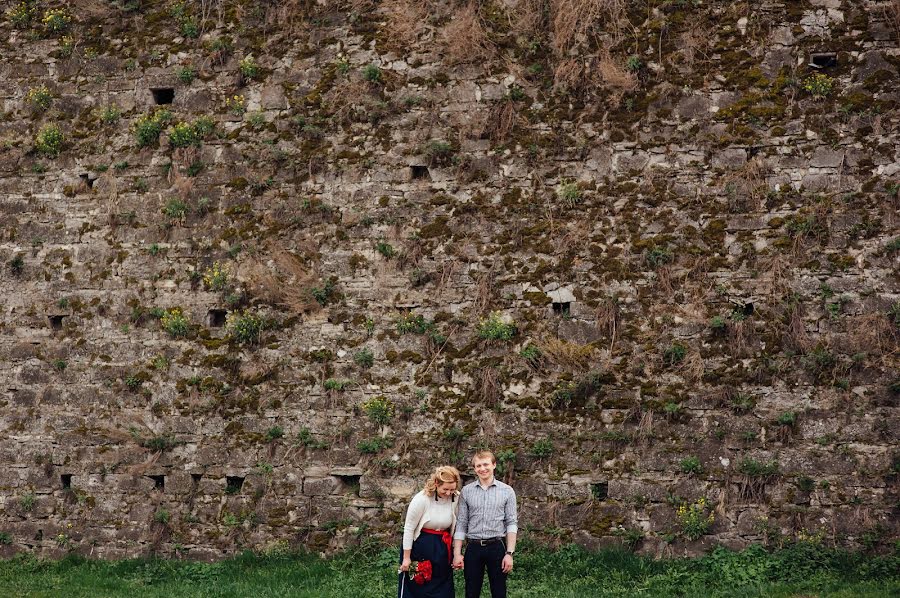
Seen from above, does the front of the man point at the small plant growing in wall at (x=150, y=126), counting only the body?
no

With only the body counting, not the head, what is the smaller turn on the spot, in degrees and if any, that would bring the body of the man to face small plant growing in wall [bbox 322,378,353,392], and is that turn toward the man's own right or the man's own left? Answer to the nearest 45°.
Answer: approximately 135° to the man's own right

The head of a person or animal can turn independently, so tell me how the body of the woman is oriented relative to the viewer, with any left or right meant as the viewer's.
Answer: facing the viewer and to the right of the viewer

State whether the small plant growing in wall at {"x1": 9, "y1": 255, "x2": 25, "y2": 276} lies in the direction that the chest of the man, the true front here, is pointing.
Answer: no

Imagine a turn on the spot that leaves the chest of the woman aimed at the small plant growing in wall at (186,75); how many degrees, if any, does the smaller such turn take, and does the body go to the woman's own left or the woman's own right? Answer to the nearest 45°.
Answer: approximately 180°

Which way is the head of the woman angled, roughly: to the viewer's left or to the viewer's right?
to the viewer's right

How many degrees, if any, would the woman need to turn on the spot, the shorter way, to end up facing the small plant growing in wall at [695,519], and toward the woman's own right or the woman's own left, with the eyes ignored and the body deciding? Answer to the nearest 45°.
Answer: approximately 90° to the woman's own left

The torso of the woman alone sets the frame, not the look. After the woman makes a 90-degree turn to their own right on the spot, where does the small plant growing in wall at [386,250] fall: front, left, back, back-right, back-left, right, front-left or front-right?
back-right

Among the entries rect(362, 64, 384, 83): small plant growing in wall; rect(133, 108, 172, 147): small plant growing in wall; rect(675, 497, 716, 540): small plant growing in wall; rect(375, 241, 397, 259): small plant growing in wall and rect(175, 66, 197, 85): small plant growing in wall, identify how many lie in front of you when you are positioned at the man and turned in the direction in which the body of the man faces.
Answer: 0

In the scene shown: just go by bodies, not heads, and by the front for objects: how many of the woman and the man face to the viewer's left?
0

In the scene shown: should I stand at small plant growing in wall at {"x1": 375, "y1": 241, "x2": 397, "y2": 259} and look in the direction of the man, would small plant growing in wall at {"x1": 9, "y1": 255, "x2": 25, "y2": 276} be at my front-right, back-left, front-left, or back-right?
back-right

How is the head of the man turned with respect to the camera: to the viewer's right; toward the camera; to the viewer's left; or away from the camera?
toward the camera

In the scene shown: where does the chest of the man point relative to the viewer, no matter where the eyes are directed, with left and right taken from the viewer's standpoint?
facing the viewer

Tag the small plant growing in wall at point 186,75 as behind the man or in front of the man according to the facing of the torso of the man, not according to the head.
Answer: behind

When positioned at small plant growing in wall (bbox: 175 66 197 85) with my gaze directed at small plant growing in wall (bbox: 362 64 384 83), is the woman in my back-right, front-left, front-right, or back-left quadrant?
front-right

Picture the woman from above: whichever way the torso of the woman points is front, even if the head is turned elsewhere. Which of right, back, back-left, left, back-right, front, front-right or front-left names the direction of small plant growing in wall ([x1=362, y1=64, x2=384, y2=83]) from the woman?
back-left

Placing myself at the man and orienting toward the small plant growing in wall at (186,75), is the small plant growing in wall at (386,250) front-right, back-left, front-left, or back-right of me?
front-right

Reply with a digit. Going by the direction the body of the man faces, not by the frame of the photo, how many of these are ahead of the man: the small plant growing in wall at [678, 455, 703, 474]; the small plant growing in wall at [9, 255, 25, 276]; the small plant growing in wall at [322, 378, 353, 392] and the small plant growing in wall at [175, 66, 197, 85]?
0
